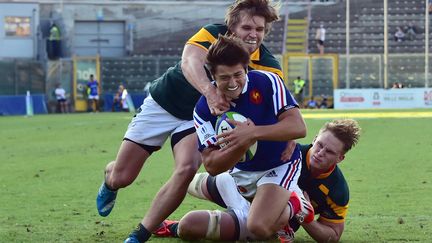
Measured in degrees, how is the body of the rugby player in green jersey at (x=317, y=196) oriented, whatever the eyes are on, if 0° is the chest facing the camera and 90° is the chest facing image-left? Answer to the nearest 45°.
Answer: approximately 45°

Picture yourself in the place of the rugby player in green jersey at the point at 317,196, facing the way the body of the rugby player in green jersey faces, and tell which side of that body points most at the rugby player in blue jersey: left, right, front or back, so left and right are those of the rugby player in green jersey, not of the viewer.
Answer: front
